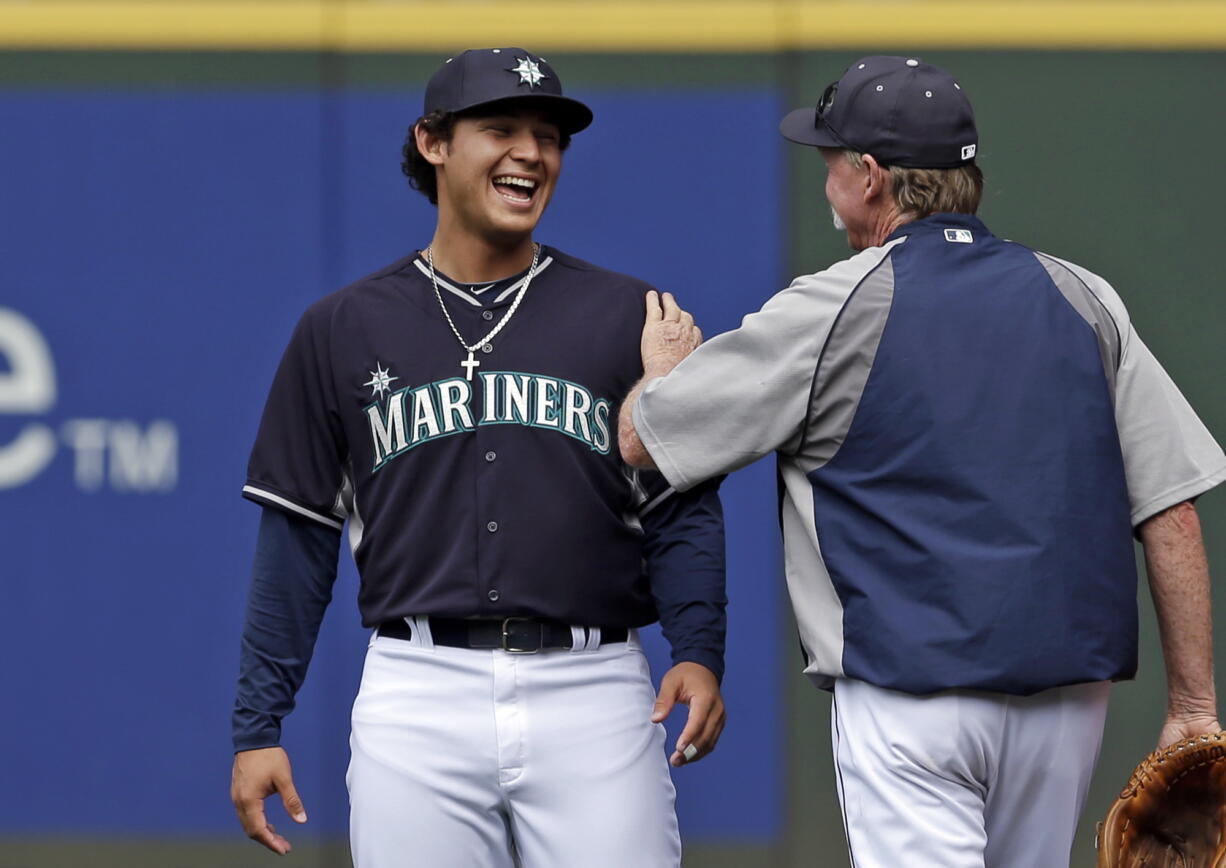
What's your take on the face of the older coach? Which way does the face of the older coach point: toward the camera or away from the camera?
away from the camera

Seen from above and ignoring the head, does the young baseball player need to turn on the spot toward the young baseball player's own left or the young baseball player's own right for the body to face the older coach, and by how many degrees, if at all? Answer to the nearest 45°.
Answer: approximately 45° to the young baseball player's own left

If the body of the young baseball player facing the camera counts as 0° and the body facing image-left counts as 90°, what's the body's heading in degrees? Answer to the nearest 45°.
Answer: approximately 0°

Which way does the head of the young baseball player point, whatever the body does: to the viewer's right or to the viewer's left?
to the viewer's right
